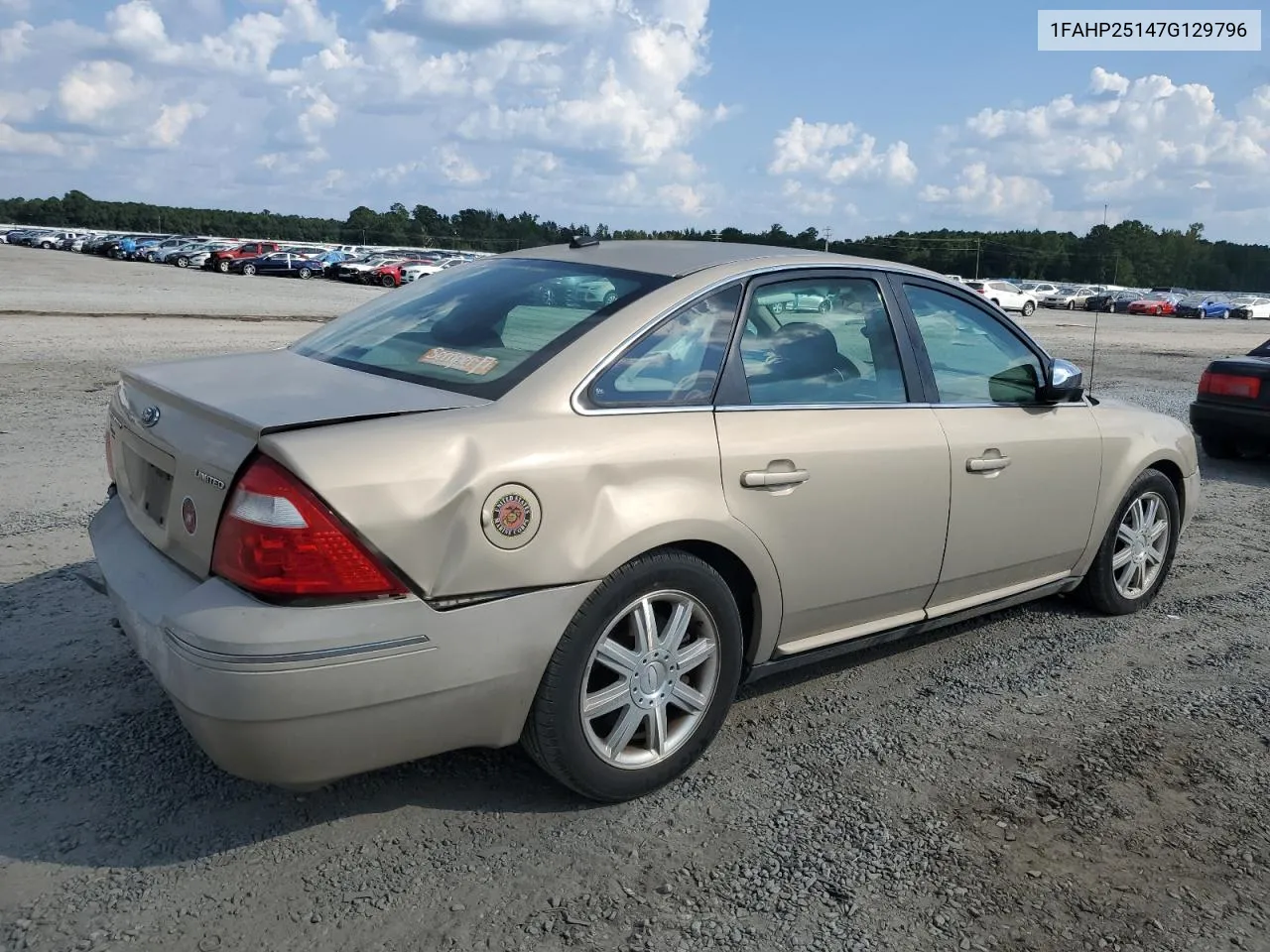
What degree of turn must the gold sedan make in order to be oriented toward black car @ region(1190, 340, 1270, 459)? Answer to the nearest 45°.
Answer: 0° — it already faces it

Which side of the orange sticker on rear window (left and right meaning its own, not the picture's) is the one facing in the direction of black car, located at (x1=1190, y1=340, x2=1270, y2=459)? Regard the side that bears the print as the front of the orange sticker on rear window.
back

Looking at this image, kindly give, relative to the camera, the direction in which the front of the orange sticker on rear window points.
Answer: facing the viewer and to the left of the viewer

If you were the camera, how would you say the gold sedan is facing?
facing away from the viewer and to the right of the viewer
